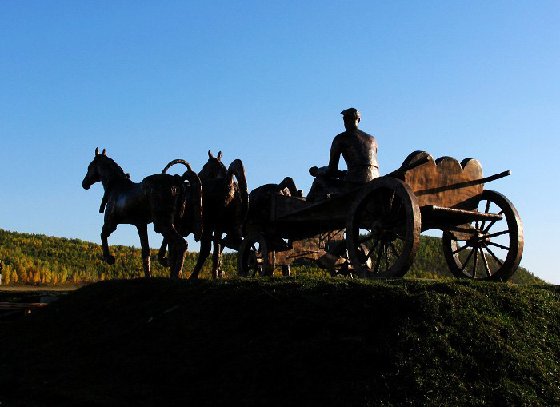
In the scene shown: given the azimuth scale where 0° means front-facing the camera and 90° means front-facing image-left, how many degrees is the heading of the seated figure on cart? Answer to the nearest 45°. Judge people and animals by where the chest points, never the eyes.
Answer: approximately 135°

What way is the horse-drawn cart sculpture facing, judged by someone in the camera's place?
facing away from the viewer and to the left of the viewer

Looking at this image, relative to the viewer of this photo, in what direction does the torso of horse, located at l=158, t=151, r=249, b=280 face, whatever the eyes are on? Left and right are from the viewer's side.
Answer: facing the viewer and to the left of the viewer

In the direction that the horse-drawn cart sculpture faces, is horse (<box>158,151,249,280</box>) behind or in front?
in front
